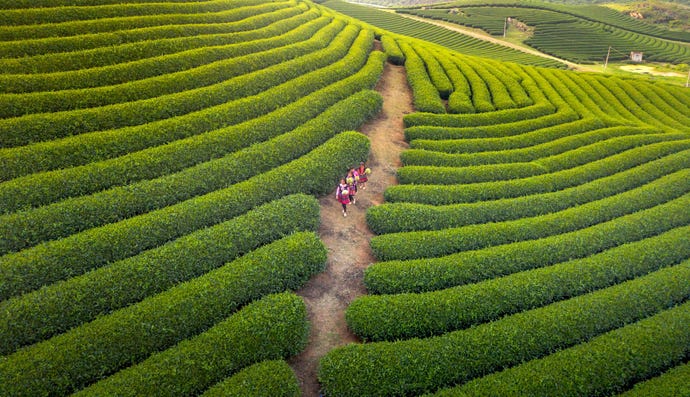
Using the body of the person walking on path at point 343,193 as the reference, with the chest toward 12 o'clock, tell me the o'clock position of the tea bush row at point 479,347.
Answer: The tea bush row is roughly at 11 o'clock from the person walking on path.

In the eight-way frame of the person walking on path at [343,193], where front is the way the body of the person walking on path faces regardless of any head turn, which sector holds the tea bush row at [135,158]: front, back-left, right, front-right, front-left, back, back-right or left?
right

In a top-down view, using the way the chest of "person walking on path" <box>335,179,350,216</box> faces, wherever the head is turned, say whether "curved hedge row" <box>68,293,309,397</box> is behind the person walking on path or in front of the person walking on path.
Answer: in front

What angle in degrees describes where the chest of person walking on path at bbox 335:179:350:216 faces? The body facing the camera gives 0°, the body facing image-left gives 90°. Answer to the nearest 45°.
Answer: approximately 0°

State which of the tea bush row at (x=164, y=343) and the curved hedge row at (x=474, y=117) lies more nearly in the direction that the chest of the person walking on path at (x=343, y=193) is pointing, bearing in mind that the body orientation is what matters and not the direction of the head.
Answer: the tea bush row

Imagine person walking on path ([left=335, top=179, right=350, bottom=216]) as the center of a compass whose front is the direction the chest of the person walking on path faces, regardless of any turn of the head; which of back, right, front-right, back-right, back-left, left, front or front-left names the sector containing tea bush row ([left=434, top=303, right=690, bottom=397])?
front-left

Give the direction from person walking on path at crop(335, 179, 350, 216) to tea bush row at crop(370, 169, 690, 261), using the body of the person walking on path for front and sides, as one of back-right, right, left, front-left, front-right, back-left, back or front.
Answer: left

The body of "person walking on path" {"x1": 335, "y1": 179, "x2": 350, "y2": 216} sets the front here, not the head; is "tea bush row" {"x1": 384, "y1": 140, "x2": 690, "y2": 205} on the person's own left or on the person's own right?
on the person's own left

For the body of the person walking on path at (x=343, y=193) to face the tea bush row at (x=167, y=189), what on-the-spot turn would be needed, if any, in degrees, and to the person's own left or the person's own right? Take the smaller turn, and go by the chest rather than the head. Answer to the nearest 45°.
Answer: approximately 90° to the person's own right

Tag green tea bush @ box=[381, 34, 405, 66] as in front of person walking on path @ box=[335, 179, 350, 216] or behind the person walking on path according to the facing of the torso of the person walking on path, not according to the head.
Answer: behind

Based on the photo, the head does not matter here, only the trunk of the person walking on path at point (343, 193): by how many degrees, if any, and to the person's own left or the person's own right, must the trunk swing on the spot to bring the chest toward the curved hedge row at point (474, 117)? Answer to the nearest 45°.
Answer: approximately 135° to the person's own left

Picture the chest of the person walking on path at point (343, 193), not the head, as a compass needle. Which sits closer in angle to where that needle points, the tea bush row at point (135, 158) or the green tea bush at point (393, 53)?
the tea bush row

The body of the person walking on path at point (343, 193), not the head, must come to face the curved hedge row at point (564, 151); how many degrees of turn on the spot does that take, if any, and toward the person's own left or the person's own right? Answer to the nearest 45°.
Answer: approximately 135° to the person's own left
